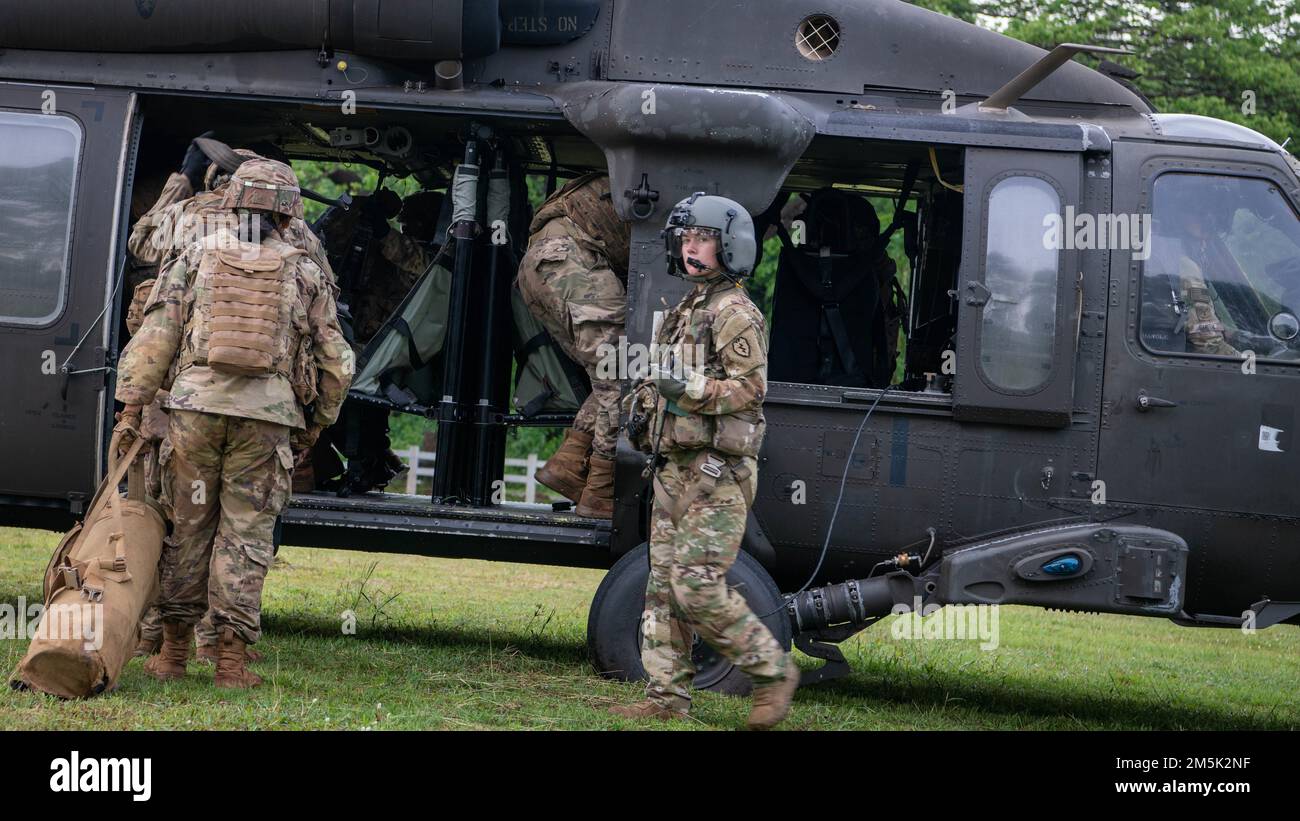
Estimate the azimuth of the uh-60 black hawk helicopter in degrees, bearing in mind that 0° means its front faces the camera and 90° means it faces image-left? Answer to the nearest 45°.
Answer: approximately 270°

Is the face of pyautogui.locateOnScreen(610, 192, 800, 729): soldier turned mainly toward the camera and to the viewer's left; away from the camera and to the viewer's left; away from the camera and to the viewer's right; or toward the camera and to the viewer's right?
toward the camera and to the viewer's left

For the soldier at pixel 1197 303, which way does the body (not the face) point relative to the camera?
to the viewer's right

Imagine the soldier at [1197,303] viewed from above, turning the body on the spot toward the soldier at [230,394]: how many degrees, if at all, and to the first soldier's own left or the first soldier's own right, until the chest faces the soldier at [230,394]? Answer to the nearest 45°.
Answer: approximately 135° to the first soldier's own right

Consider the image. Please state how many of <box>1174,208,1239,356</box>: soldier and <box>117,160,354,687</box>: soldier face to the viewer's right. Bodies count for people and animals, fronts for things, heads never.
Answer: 1

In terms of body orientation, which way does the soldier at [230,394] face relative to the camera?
away from the camera

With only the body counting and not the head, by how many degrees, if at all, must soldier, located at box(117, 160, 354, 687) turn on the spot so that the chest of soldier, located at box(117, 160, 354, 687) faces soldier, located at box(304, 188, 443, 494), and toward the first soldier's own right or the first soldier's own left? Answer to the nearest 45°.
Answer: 0° — they already face them

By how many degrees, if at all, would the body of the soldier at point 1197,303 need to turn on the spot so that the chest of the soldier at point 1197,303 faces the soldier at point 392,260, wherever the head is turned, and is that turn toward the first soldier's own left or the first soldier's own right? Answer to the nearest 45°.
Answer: approximately 180°

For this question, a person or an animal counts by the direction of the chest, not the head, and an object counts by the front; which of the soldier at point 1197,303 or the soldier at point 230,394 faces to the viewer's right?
the soldier at point 1197,303

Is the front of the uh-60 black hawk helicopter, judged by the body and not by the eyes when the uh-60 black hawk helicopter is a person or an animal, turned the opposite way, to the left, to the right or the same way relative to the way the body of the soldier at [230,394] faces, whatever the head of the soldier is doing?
to the right

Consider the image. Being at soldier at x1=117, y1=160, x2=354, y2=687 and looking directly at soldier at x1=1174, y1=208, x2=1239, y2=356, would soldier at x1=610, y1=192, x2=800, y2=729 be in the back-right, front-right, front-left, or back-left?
front-right

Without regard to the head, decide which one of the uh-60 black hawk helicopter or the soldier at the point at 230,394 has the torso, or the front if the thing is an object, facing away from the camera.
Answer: the soldier

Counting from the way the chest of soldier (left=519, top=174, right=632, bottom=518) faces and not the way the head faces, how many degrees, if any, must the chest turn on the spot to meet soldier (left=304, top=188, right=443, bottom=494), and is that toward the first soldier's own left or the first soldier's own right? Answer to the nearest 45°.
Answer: approximately 135° to the first soldier's own left
